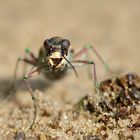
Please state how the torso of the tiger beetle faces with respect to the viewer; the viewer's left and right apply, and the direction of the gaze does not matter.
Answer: facing the viewer
